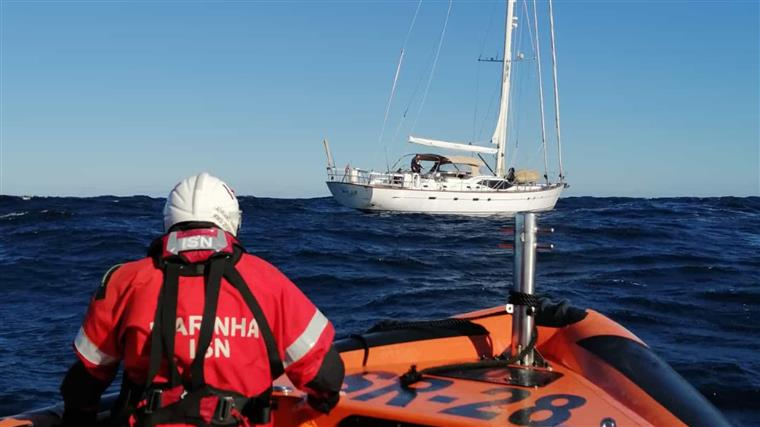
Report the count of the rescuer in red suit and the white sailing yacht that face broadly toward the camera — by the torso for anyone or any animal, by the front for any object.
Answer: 0

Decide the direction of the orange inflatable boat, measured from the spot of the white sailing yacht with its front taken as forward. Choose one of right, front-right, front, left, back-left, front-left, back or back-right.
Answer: back-right

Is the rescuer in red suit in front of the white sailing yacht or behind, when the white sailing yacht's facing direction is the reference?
behind

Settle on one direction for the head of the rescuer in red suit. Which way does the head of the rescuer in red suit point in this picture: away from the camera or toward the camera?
away from the camera

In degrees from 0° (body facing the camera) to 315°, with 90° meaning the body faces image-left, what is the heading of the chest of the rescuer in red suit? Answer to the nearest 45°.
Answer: approximately 180°

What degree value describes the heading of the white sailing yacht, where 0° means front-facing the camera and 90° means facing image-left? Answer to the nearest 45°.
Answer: approximately 225°
